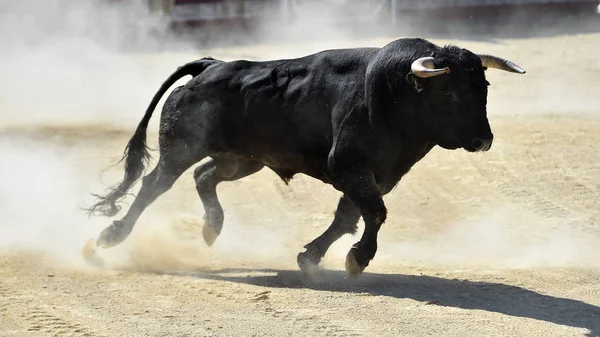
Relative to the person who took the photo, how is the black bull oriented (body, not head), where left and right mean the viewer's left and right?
facing to the right of the viewer
